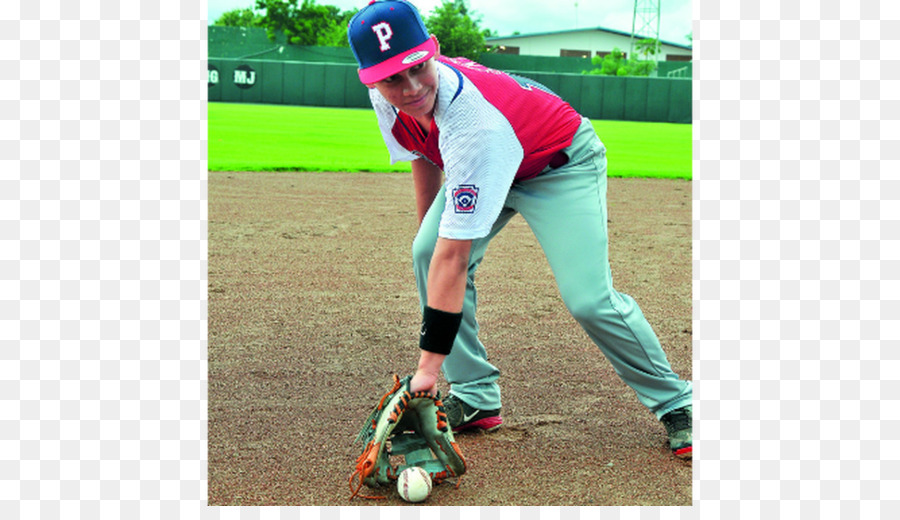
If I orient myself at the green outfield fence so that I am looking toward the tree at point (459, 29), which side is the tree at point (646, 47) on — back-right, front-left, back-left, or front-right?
front-right

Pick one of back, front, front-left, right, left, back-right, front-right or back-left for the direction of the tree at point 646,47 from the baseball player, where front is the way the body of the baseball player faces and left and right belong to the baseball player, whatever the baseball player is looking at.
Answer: back-right

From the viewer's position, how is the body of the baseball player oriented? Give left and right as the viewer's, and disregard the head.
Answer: facing the viewer and to the left of the viewer

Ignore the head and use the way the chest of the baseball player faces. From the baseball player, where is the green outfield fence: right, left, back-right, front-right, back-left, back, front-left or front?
back-right

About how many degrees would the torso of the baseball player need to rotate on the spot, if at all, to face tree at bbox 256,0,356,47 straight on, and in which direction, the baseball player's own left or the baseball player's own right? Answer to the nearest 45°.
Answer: approximately 135° to the baseball player's own right

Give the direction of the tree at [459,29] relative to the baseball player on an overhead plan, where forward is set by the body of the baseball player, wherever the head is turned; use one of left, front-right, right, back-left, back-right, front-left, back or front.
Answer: back-right

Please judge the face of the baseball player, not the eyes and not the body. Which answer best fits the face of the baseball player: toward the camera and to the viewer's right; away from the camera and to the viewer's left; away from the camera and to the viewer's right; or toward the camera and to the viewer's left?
toward the camera and to the viewer's left
